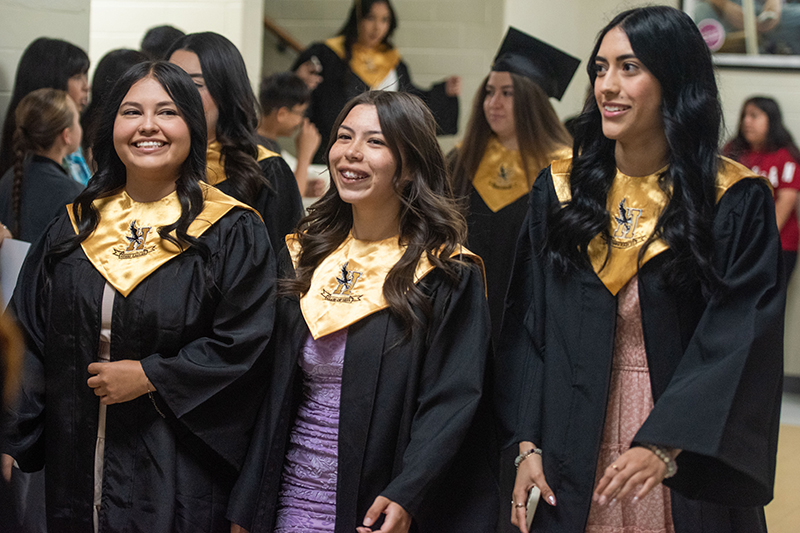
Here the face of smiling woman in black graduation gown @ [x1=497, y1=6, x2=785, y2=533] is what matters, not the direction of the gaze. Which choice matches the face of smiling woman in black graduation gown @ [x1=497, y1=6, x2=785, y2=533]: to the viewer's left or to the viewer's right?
to the viewer's left

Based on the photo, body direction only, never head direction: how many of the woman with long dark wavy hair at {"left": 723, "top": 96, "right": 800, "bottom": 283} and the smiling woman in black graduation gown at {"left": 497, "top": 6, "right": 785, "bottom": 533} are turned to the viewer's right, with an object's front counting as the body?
0

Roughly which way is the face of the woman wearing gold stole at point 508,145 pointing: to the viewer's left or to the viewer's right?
to the viewer's left

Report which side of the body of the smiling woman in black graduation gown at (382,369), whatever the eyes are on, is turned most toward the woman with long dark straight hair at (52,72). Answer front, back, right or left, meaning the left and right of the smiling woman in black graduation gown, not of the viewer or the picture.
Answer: right

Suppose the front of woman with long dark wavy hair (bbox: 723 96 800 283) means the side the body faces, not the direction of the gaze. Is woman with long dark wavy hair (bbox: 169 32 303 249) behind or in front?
in front

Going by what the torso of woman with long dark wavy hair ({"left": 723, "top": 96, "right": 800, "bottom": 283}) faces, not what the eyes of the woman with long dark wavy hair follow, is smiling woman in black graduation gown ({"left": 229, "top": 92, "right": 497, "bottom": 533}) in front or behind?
in front

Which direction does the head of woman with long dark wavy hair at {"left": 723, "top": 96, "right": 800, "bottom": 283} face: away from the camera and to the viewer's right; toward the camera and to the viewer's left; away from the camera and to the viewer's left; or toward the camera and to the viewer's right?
toward the camera and to the viewer's left

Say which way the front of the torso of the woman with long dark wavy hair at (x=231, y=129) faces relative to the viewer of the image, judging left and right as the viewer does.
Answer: facing the viewer and to the left of the viewer

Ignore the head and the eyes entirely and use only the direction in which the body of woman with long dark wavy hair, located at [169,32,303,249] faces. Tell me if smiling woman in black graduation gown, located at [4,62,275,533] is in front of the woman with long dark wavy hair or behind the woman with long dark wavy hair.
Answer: in front

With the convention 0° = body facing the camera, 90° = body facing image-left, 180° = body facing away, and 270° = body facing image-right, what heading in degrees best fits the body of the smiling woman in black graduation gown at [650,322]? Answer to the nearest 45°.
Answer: approximately 45°
